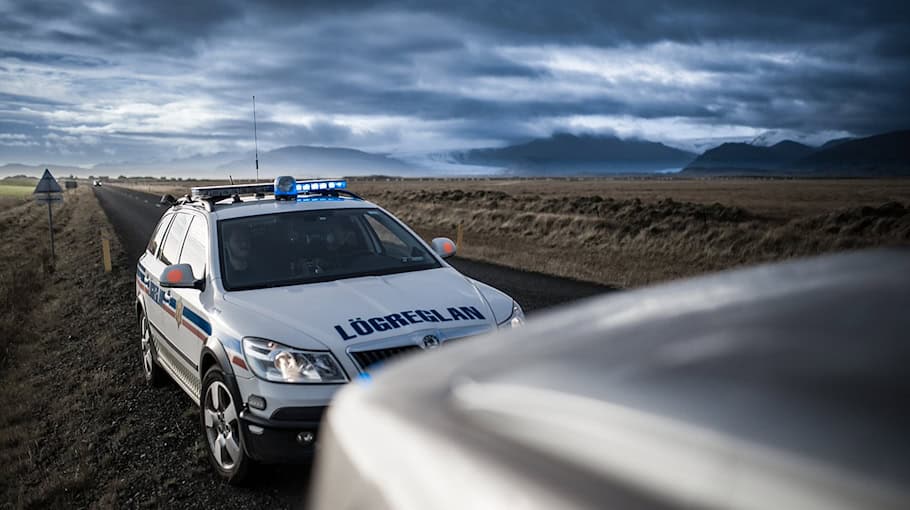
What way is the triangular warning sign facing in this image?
away from the camera

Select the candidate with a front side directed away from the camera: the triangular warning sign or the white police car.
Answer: the triangular warning sign

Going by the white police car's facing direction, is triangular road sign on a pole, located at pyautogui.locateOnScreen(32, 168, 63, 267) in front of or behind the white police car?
behind

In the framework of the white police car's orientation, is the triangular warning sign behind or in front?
behind

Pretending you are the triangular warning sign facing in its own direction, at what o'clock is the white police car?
The white police car is roughly at 6 o'clock from the triangular warning sign.

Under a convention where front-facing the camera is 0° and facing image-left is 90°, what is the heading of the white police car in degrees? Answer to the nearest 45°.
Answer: approximately 315°
